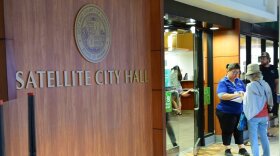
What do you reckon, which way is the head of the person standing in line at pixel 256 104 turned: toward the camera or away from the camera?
away from the camera

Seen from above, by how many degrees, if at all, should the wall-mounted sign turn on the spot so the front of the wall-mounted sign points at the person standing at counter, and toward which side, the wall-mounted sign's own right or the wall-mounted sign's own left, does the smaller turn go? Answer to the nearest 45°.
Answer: approximately 90° to the wall-mounted sign's own left

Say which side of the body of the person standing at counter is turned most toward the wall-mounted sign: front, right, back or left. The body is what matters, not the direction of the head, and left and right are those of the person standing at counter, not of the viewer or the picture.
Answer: back

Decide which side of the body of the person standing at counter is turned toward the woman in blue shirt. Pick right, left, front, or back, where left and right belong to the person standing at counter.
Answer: back

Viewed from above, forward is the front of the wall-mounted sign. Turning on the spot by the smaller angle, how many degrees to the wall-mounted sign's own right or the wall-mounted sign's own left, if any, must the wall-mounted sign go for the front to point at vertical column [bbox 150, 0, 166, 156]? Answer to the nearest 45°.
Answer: approximately 90° to the wall-mounted sign's own left

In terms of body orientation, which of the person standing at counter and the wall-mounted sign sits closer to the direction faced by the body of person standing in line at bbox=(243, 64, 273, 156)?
the person standing at counter

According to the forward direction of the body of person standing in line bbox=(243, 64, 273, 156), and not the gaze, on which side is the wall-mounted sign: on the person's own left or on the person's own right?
on the person's own left

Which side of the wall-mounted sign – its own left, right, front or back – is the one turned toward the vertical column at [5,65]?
right

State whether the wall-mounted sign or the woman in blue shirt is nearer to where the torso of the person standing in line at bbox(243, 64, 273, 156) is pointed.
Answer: the woman in blue shirt
